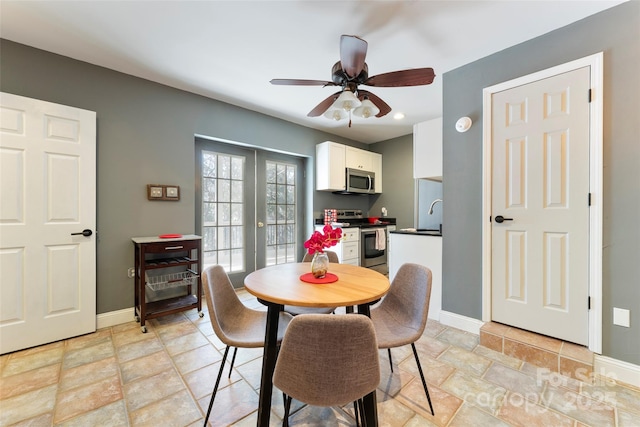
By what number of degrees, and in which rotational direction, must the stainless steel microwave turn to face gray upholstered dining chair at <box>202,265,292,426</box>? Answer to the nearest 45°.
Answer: approximately 45° to its right

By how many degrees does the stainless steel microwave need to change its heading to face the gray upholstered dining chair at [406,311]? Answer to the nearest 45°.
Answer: approximately 45° to its right

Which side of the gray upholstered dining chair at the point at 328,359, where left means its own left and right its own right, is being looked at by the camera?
back

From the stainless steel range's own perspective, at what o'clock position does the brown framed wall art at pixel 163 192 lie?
The brown framed wall art is roughly at 3 o'clock from the stainless steel range.

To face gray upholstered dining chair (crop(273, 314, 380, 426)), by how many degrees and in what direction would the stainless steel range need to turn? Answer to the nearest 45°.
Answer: approximately 45° to its right

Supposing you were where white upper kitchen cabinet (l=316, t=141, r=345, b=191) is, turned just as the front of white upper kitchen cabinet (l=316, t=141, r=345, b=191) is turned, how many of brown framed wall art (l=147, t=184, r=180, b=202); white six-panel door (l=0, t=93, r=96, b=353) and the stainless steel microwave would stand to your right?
2

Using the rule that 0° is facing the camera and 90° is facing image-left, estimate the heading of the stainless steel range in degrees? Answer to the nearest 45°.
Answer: approximately 315°

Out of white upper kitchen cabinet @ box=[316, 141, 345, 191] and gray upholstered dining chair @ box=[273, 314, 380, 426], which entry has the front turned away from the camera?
the gray upholstered dining chair
